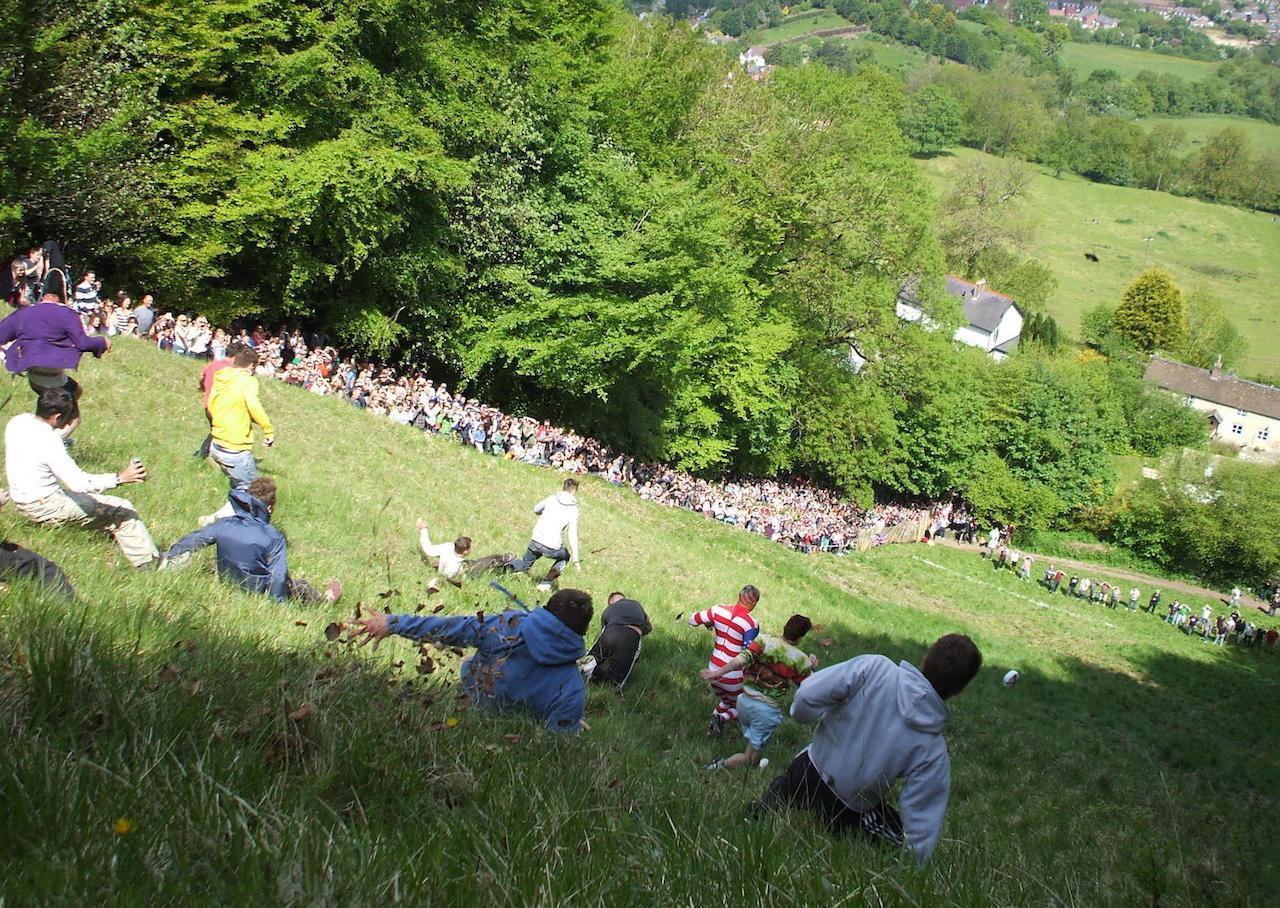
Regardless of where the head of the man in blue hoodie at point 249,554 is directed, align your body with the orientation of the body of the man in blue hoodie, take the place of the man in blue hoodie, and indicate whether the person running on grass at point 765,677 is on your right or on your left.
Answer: on your right

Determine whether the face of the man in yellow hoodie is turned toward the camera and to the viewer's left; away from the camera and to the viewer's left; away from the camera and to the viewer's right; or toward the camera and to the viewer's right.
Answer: away from the camera and to the viewer's right

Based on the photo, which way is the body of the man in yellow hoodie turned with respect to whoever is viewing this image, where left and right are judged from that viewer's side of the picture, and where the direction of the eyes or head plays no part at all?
facing away from the viewer and to the right of the viewer

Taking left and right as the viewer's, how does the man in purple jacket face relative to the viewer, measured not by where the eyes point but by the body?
facing away from the viewer

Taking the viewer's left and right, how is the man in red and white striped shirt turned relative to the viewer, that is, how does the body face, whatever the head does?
facing away from the viewer and to the right of the viewer

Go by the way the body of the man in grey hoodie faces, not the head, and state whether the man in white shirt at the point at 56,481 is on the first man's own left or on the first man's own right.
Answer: on the first man's own left

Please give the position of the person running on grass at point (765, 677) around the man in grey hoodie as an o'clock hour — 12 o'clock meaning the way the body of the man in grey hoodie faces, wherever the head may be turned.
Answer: The person running on grass is roughly at 10 o'clock from the man in grey hoodie.

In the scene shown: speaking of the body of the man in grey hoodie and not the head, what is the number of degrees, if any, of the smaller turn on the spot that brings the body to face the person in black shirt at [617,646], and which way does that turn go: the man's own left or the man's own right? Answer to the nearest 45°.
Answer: approximately 90° to the man's own left

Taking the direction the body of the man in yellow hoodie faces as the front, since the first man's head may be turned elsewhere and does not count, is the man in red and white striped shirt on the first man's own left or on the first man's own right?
on the first man's own right

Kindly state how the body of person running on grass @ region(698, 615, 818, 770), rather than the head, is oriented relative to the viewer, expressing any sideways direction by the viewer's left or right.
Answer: facing away from the viewer and to the right of the viewer

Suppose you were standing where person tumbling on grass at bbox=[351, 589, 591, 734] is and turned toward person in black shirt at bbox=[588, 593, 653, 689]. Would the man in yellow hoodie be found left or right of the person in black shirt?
left

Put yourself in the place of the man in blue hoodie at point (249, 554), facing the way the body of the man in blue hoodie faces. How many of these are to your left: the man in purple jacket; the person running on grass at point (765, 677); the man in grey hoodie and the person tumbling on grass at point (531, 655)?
1

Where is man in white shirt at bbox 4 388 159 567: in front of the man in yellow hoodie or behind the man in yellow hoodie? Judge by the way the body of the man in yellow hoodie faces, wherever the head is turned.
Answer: behind
